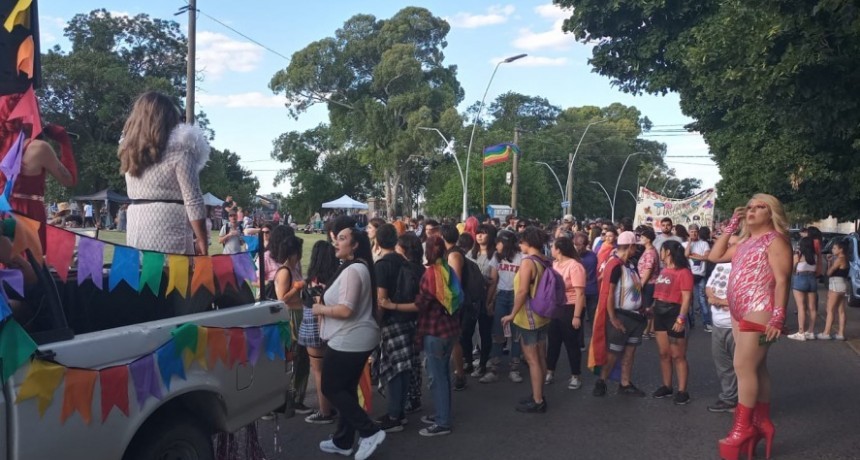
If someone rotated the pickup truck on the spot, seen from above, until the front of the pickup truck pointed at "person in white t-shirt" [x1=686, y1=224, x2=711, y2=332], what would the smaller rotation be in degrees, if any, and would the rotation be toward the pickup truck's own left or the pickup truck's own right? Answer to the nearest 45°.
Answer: approximately 180°

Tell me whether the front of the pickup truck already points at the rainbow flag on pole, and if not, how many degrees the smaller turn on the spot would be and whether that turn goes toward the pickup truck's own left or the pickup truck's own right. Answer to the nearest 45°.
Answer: approximately 180°

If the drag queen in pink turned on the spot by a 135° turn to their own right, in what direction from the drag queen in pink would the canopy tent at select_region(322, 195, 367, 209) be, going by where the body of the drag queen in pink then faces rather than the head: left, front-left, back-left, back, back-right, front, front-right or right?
front-left

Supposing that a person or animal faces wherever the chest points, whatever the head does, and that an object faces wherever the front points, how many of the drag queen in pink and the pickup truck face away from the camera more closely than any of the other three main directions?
0

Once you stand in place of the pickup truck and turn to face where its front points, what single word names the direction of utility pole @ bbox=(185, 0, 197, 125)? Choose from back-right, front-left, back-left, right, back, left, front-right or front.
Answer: back-right

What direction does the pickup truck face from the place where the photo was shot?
facing the viewer and to the left of the viewer

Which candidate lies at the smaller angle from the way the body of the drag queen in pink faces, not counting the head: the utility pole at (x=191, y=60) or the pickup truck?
the pickup truck

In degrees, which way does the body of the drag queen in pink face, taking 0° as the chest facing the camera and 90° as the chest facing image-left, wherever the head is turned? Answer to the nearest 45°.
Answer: approximately 45°

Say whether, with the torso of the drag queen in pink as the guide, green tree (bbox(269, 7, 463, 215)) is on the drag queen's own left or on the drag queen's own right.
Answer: on the drag queen's own right

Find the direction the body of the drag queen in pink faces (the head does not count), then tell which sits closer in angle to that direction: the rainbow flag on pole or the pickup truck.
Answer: the pickup truck

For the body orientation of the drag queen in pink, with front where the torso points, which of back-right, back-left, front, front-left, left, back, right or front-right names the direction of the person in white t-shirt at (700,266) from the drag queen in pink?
back-right

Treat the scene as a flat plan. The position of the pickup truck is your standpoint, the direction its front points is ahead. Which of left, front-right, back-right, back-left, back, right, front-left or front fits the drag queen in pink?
back-left
